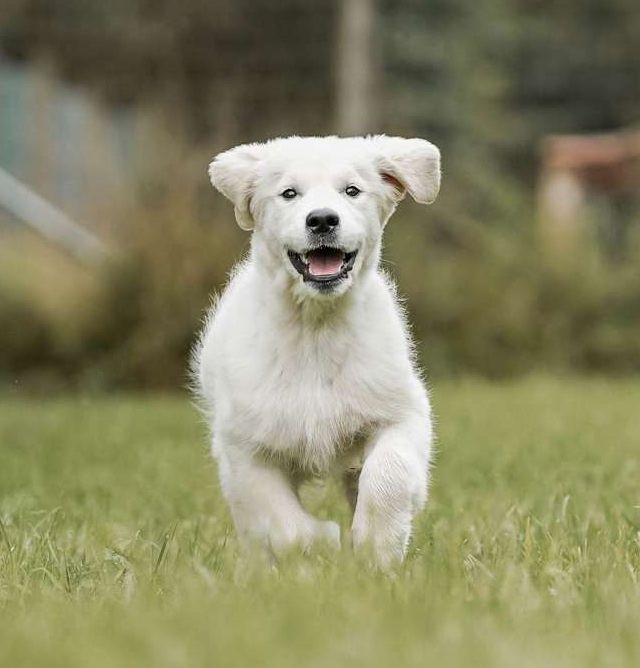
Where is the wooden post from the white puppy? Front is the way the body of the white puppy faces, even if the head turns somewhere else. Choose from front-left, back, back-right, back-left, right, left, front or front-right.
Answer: back

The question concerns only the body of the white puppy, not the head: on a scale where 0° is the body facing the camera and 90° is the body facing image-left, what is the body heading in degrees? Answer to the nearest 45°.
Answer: approximately 0°
